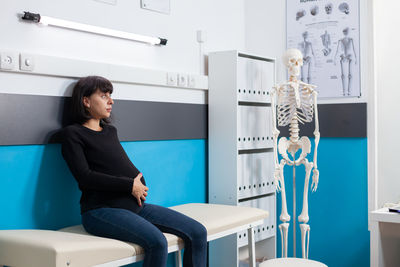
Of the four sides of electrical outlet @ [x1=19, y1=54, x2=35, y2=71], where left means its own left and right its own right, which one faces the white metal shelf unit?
left

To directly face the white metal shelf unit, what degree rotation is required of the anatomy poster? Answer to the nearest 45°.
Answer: approximately 45° to its right

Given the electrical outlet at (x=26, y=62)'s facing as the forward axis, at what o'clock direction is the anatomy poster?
The anatomy poster is roughly at 10 o'clock from the electrical outlet.

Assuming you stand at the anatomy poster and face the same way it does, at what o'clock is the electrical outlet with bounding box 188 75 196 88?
The electrical outlet is roughly at 2 o'clock from the anatomy poster.

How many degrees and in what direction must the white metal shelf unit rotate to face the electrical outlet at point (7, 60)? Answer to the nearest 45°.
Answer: approximately 90° to its right

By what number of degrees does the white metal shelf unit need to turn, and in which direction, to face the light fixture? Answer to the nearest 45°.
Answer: approximately 90° to its right

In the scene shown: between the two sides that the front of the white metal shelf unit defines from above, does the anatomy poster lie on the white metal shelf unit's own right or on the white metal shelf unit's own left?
on the white metal shelf unit's own left

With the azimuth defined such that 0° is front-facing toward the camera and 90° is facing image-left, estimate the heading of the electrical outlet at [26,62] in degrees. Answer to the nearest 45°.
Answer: approximately 315°

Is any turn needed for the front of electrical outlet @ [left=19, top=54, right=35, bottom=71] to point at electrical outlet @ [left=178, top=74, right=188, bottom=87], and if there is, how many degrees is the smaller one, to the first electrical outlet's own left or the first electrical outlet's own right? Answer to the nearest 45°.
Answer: approximately 90° to the first electrical outlet's own left
